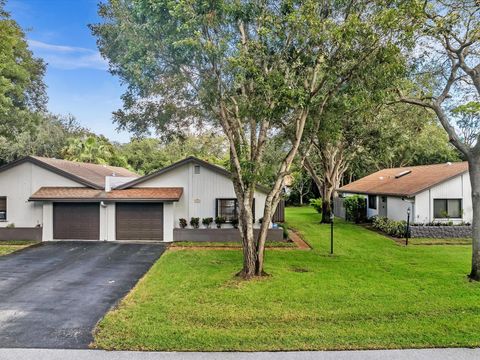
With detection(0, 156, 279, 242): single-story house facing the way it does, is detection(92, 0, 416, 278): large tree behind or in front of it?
in front

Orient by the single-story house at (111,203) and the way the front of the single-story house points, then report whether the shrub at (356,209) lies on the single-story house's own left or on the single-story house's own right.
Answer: on the single-story house's own left

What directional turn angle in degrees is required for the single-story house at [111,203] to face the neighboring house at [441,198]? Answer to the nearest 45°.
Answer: approximately 90° to its left

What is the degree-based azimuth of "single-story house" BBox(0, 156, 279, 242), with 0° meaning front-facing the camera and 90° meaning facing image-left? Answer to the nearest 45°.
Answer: approximately 0°

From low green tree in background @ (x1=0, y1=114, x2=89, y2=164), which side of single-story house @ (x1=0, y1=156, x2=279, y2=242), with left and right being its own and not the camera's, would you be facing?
back

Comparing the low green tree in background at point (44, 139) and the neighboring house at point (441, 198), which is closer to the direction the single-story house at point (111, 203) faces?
the neighboring house

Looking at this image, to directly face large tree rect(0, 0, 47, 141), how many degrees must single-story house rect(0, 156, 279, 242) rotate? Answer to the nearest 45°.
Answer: approximately 135° to its right

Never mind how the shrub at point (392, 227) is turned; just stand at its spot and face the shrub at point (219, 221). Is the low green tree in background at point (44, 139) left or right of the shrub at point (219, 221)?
right

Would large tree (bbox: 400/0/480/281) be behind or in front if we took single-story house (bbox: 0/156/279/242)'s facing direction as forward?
in front

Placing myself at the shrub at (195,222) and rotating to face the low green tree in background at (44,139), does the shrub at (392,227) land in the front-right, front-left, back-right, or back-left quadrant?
back-right

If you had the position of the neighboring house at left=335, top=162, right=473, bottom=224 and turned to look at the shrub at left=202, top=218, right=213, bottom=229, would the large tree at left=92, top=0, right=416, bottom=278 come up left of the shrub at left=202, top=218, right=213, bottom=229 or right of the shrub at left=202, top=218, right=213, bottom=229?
left
